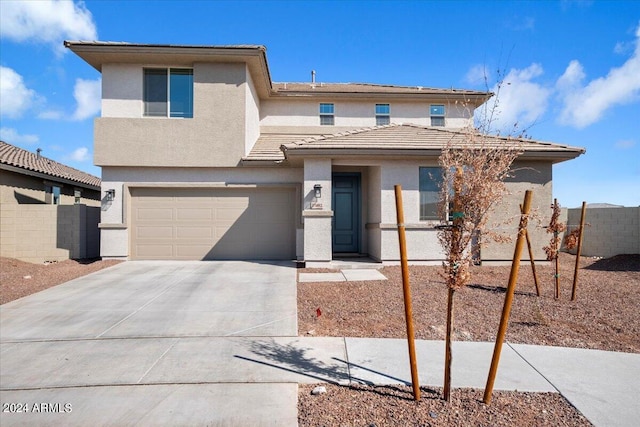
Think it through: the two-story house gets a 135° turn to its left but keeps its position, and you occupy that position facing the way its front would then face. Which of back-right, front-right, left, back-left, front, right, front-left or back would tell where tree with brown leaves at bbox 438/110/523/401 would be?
right

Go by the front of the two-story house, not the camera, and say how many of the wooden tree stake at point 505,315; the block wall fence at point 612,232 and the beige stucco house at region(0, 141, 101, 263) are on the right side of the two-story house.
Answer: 1

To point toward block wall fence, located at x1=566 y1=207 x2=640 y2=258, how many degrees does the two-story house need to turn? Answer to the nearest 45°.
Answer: approximately 90° to its left

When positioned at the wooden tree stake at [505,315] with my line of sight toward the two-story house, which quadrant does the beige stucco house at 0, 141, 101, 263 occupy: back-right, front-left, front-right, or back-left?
front-left

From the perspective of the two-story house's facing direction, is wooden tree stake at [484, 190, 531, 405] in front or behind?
in front

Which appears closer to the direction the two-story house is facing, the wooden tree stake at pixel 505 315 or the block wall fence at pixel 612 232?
the wooden tree stake

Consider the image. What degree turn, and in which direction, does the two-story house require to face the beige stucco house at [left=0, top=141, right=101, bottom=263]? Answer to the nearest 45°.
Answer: approximately 90° to its right

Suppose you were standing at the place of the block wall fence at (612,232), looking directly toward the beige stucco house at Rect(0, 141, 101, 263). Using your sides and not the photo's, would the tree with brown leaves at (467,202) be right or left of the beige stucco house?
left

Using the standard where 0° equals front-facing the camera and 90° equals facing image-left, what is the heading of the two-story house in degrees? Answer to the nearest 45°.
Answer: approximately 0°
